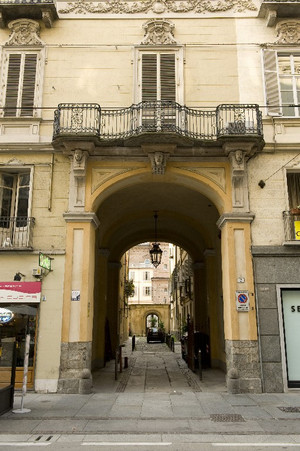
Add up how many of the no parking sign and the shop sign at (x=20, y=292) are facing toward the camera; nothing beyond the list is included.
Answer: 2

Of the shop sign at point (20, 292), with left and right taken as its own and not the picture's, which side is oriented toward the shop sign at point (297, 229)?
left

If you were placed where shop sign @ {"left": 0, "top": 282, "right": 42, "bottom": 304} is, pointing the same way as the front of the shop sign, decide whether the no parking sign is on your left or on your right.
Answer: on your left

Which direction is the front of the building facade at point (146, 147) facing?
toward the camera

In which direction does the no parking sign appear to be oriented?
toward the camera

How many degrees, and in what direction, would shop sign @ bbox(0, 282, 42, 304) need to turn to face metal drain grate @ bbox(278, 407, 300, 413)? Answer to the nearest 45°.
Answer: approximately 45° to its left

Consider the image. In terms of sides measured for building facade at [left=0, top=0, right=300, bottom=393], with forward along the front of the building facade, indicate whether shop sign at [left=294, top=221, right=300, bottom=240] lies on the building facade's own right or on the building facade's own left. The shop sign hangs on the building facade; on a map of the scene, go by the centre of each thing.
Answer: on the building facade's own left

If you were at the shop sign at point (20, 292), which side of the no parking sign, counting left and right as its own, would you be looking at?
right

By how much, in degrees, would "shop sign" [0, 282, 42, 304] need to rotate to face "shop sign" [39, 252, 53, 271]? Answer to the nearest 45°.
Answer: approximately 45° to its left
